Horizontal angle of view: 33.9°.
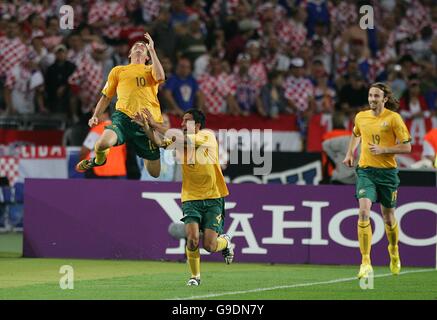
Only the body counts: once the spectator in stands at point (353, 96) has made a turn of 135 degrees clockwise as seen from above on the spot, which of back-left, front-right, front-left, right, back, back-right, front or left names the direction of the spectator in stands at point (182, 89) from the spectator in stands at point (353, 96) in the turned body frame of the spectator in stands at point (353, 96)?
front-left

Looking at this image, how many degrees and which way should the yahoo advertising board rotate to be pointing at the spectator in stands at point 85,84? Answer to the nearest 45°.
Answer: approximately 135° to its right

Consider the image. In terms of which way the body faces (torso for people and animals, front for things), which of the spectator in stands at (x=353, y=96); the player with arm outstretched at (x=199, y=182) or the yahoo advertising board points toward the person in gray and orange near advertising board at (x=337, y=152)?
the spectator in stands at (x=353, y=96)

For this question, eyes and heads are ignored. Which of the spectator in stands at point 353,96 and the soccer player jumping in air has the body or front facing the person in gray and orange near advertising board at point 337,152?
the spectator in stands at point 353,96

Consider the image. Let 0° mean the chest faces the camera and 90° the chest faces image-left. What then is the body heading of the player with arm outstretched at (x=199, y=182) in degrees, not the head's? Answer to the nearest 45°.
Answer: approximately 45°

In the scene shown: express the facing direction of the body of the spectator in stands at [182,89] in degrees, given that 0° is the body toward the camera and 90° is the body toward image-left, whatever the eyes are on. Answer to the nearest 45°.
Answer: approximately 0°

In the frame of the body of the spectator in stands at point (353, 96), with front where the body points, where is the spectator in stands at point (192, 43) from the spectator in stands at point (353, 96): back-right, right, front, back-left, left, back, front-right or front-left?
right

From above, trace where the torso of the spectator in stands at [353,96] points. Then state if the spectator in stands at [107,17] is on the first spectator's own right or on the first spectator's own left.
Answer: on the first spectator's own right
